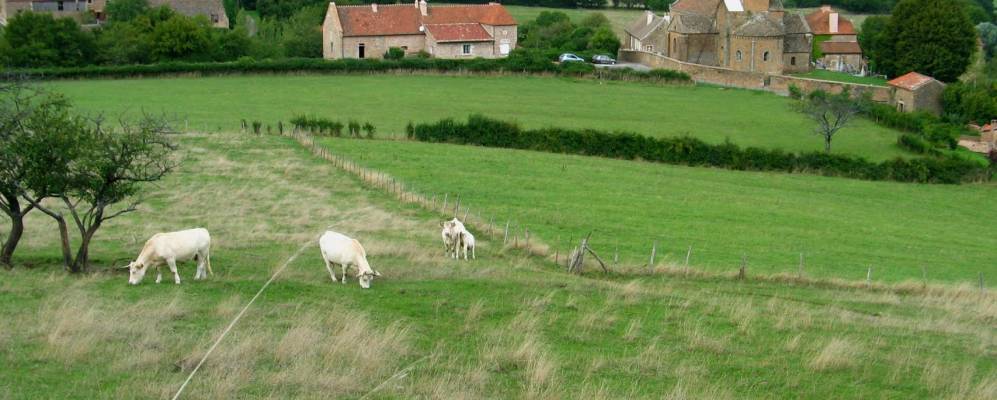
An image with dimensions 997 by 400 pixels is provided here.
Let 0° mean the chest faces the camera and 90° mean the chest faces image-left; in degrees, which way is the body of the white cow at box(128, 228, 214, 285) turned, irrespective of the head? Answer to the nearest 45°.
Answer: approximately 90°

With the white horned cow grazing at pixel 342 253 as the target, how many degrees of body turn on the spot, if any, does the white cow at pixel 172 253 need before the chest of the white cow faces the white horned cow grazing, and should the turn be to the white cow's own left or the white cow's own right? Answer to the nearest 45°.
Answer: approximately 180°

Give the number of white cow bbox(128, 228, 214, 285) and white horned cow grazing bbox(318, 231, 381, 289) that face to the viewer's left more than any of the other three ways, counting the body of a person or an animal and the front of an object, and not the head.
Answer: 1

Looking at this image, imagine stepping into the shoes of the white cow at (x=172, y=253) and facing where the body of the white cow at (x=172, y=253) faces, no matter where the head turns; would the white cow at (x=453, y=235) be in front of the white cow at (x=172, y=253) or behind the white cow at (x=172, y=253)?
behind
